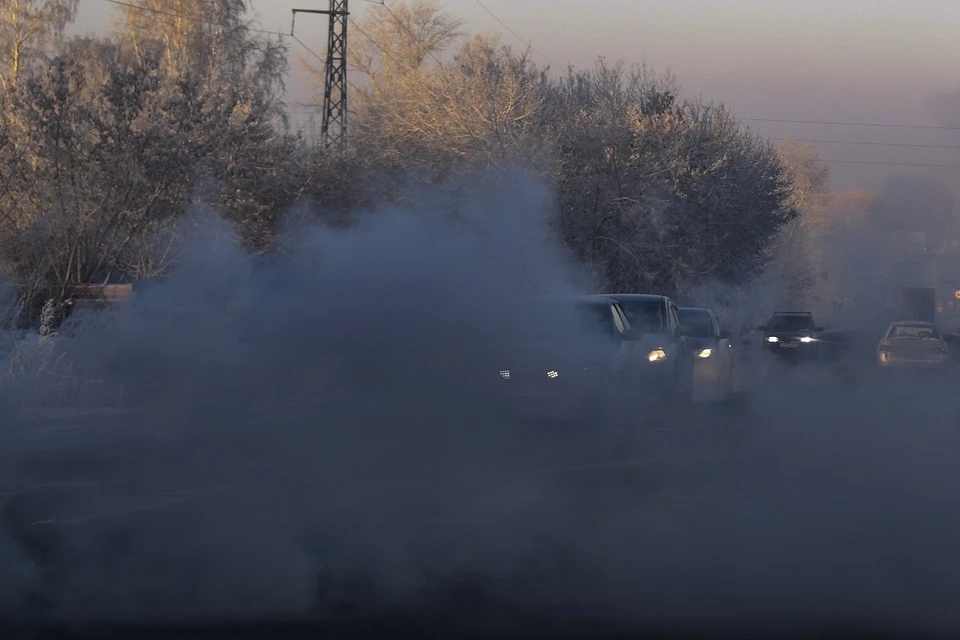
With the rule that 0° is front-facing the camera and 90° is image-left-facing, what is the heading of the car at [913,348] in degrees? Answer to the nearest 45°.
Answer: approximately 180°

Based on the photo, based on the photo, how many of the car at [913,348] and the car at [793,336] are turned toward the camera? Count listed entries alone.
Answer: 1

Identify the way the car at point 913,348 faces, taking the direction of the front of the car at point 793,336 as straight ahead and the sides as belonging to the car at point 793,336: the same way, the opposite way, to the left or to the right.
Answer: the opposite way

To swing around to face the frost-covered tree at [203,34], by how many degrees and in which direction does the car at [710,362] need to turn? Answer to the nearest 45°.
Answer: approximately 90° to its right

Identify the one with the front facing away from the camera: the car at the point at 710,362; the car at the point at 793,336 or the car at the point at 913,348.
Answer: the car at the point at 913,348

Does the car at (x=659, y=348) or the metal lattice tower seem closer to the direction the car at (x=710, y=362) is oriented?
the car

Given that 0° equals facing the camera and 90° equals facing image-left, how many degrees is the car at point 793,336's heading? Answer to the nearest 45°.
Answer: approximately 0°

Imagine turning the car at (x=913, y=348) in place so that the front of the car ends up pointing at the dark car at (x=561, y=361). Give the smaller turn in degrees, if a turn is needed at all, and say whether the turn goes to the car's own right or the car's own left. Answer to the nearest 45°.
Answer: approximately 180°

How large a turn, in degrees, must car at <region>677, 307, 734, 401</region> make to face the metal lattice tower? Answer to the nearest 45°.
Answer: approximately 90° to its right

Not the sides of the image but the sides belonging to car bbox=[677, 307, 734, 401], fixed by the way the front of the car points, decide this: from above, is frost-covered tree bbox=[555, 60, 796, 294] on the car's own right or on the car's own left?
on the car's own right

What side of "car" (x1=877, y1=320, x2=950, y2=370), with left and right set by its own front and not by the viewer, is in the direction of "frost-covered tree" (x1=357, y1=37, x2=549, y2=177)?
left

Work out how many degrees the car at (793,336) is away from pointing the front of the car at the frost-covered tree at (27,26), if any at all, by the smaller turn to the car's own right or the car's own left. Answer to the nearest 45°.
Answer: approximately 90° to the car's own right

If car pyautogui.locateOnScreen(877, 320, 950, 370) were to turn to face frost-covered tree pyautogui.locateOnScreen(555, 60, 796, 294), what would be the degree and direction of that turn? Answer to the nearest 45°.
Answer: approximately 90° to its left

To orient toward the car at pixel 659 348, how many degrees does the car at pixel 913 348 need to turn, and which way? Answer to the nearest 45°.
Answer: approximately 180°
